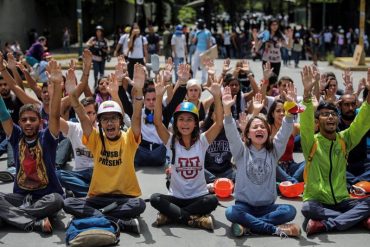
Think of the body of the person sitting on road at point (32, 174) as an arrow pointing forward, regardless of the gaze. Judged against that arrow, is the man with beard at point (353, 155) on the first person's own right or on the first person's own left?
on the first person's own left

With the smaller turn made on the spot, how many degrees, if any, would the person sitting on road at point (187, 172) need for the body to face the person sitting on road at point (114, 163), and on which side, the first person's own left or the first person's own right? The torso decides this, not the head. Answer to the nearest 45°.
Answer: approximately 90° to the first person's own right

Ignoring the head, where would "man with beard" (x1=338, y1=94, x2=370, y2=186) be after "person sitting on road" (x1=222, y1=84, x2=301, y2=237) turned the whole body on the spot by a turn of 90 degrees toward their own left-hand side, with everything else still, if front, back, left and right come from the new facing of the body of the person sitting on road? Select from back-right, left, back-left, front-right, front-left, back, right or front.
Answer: front-left

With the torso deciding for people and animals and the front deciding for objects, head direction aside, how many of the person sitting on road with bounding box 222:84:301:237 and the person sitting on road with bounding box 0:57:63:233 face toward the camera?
2

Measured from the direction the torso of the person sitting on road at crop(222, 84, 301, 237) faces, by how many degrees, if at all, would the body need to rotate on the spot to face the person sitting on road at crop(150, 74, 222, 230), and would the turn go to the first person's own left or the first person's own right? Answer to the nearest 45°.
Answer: approximately 90° to the first person's own right

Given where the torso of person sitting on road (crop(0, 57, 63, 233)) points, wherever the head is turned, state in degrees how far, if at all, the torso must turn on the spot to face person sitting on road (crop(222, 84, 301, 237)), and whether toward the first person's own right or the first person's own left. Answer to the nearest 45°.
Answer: approximately 90° to the first person's own left

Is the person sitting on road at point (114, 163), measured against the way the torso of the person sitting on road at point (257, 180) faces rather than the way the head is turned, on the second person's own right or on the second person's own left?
on the second person's own right

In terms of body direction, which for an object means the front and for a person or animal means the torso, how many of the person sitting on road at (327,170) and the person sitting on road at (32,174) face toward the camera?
2

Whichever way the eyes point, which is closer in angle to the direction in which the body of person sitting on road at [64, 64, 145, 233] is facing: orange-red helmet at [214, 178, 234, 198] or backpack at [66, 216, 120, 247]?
the backpack

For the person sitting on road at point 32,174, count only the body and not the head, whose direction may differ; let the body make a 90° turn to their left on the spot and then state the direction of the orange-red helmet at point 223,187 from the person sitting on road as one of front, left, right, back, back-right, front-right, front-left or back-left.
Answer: front

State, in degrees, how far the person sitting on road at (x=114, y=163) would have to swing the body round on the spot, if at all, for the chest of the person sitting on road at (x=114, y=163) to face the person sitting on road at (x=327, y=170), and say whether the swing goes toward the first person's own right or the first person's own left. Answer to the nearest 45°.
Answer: approximately 90° to the first person's own left
